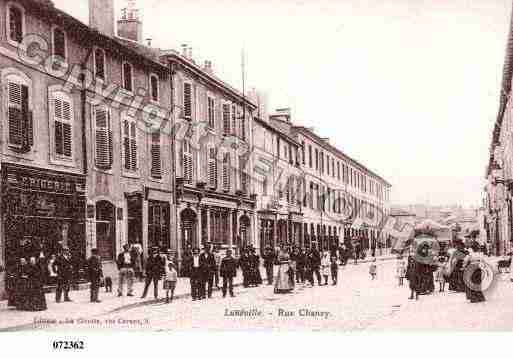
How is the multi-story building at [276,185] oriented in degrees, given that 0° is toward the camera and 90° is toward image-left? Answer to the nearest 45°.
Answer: approximately 315°

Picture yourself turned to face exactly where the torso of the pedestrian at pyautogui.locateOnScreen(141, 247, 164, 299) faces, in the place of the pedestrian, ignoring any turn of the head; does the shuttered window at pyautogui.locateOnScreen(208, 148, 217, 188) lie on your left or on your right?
on your left

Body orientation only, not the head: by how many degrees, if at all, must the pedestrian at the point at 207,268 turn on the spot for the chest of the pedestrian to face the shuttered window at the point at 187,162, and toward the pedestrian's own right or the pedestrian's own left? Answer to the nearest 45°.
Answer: approximately 180°

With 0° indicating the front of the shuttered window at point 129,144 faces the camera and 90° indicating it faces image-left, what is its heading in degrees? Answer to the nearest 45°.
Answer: approximately 315°

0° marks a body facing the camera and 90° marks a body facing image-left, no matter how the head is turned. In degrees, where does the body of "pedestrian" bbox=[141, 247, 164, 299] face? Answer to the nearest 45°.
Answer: approximately 315°

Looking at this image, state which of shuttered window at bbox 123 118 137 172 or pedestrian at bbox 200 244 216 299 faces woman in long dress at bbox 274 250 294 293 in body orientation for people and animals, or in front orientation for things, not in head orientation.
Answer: the shuttered window

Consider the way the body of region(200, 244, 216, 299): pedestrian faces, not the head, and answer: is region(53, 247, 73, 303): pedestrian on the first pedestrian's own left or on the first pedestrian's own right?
on the first pedestrian's own right
